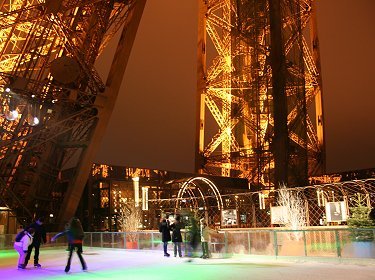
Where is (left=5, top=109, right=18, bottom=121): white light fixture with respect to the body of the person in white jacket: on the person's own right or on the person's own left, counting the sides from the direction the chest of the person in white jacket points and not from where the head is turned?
on the person's own left

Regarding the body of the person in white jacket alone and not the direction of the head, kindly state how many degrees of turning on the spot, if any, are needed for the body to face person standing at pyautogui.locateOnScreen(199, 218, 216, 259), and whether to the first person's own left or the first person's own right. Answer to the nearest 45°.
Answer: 0° — they already face them

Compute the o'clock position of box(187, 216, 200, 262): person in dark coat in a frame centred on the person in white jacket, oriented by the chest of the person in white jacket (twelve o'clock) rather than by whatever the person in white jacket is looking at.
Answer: The person in dark coat is roughly at 12 o'clock from the person in white jacket.

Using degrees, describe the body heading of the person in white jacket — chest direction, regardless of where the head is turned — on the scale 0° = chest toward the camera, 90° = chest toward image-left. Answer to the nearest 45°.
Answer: approximately 270°

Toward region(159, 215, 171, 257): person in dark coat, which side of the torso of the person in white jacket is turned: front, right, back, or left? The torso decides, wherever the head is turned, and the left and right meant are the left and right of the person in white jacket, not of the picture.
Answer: front

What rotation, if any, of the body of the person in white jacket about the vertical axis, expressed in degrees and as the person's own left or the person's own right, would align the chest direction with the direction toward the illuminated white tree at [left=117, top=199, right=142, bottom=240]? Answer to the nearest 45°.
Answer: approximately 45° to the person's own left

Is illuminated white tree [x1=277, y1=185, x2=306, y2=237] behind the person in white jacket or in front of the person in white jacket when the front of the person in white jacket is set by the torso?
in front
